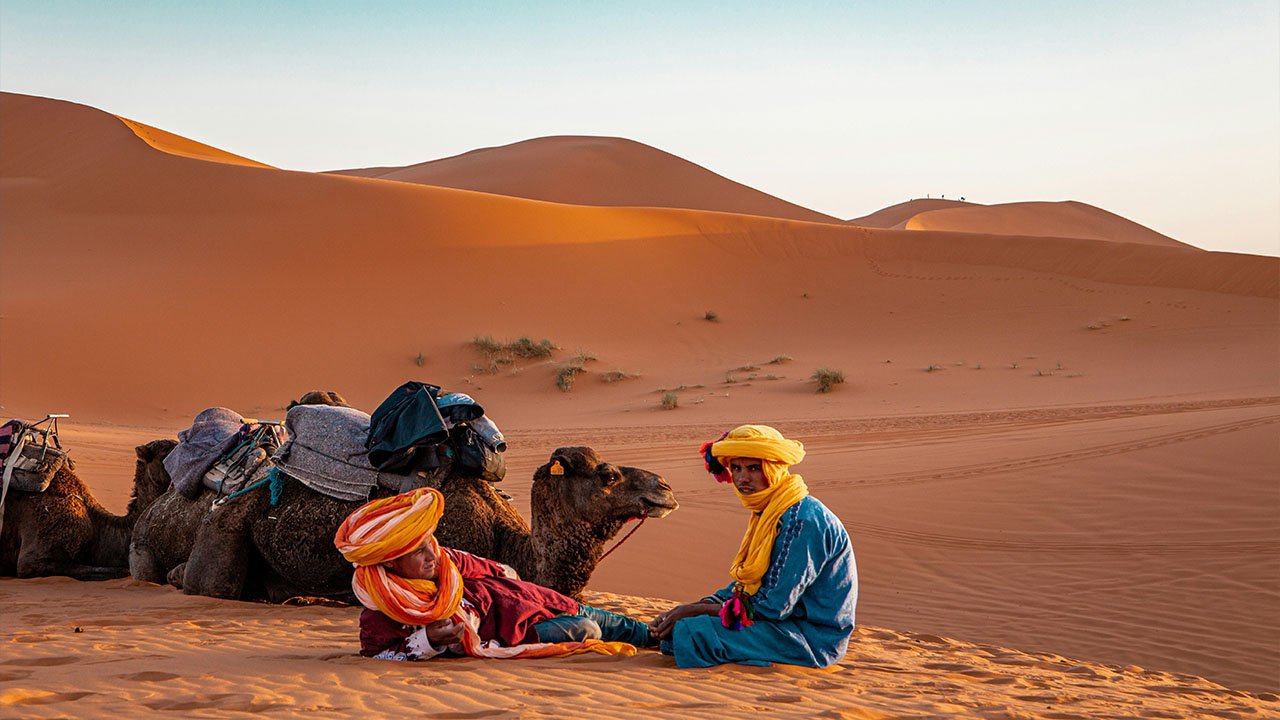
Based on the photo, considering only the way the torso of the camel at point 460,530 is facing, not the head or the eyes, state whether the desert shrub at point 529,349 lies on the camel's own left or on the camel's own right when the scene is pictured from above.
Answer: on the camel's own left

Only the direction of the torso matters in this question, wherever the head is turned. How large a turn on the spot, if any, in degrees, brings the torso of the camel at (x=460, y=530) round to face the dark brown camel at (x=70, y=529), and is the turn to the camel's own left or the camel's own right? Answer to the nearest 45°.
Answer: approximately 135° to the camel's own left

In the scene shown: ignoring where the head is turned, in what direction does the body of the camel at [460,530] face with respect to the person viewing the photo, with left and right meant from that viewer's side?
facing to the right of the viewer

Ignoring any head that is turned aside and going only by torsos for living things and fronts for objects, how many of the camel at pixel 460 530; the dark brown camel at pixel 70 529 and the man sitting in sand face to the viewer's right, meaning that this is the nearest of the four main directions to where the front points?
2

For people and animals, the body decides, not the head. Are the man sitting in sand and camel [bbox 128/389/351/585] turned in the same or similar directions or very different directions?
very different directions

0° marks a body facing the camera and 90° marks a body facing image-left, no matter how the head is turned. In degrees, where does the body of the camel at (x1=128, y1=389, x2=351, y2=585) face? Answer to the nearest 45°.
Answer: approximately 270°

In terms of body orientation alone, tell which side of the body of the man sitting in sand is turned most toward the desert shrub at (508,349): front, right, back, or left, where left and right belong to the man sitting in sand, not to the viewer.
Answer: right

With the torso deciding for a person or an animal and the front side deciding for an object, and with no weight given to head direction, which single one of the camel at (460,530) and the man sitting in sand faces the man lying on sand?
the man sitting in sand

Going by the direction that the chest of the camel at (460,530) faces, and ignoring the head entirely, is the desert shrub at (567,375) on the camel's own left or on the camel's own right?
on the camel's own left

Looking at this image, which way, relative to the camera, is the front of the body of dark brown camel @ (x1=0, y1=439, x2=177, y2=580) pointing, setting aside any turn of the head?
to the viewer's right
